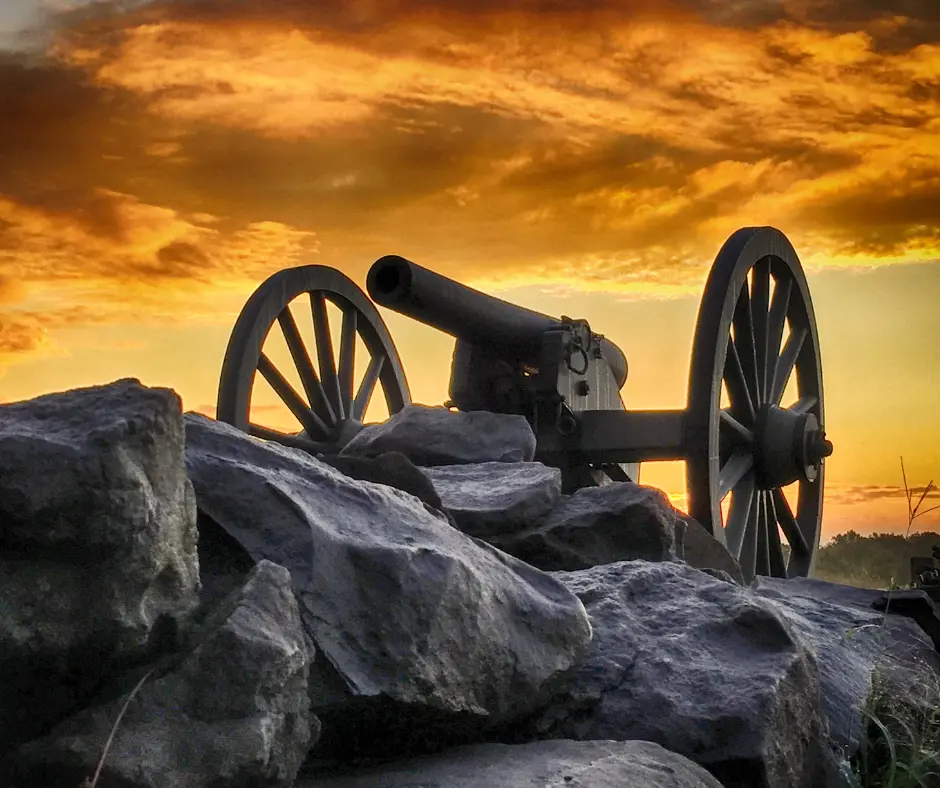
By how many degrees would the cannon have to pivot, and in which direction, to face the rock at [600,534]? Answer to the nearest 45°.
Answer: approximately 45° to its left

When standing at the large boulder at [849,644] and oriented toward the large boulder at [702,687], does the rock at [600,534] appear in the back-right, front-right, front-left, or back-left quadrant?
front-right

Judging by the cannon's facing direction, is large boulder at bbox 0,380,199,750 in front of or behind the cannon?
in front

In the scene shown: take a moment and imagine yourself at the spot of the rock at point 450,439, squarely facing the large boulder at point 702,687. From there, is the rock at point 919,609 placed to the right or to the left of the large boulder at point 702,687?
left

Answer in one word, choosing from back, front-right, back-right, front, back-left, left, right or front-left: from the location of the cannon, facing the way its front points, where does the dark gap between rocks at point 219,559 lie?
front-left

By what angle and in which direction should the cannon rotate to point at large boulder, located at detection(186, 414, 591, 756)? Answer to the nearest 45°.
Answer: approximately 45° to its left

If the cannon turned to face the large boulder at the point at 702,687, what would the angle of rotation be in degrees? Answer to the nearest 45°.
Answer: approximately 45° to its left

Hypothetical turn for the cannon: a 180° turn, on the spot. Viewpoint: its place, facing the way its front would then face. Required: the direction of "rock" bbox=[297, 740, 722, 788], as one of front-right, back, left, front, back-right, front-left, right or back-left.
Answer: back-right

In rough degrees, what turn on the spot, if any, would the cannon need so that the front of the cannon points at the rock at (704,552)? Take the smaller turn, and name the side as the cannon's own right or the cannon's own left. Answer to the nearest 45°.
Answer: approximately 45° to the cannon's own left

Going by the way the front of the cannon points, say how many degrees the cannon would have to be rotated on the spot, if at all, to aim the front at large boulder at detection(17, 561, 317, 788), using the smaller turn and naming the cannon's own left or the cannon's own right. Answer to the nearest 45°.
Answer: approximately 45° to the cannon's own left

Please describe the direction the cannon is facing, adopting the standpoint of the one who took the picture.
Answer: facing the viewer and to the left of the viewer

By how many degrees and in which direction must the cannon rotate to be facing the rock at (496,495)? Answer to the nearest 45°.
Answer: approximately 45° to its left
